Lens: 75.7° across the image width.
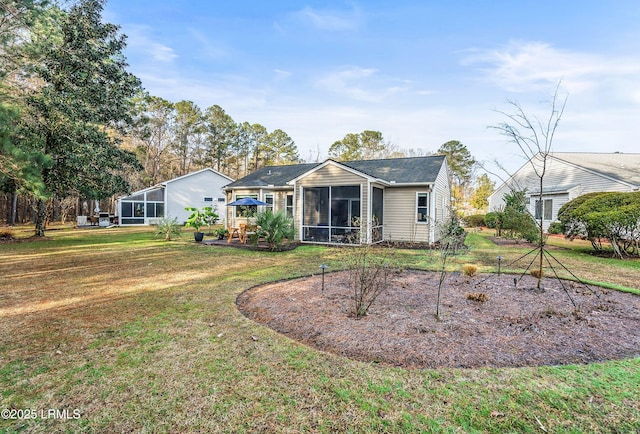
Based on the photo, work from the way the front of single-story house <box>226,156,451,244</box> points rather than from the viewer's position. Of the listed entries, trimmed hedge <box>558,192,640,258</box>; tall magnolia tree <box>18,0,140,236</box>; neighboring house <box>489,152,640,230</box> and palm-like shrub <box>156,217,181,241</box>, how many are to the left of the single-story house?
2

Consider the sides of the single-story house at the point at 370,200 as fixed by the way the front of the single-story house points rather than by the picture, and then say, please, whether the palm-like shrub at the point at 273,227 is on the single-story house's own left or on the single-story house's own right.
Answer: on the single-story house's own left

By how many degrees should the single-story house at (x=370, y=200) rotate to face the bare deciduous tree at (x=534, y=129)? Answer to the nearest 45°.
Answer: approximately 180°

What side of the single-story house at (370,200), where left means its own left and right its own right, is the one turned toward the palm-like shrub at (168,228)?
left

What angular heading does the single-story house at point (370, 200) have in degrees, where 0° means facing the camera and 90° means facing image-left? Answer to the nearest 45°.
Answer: approximately 180°
